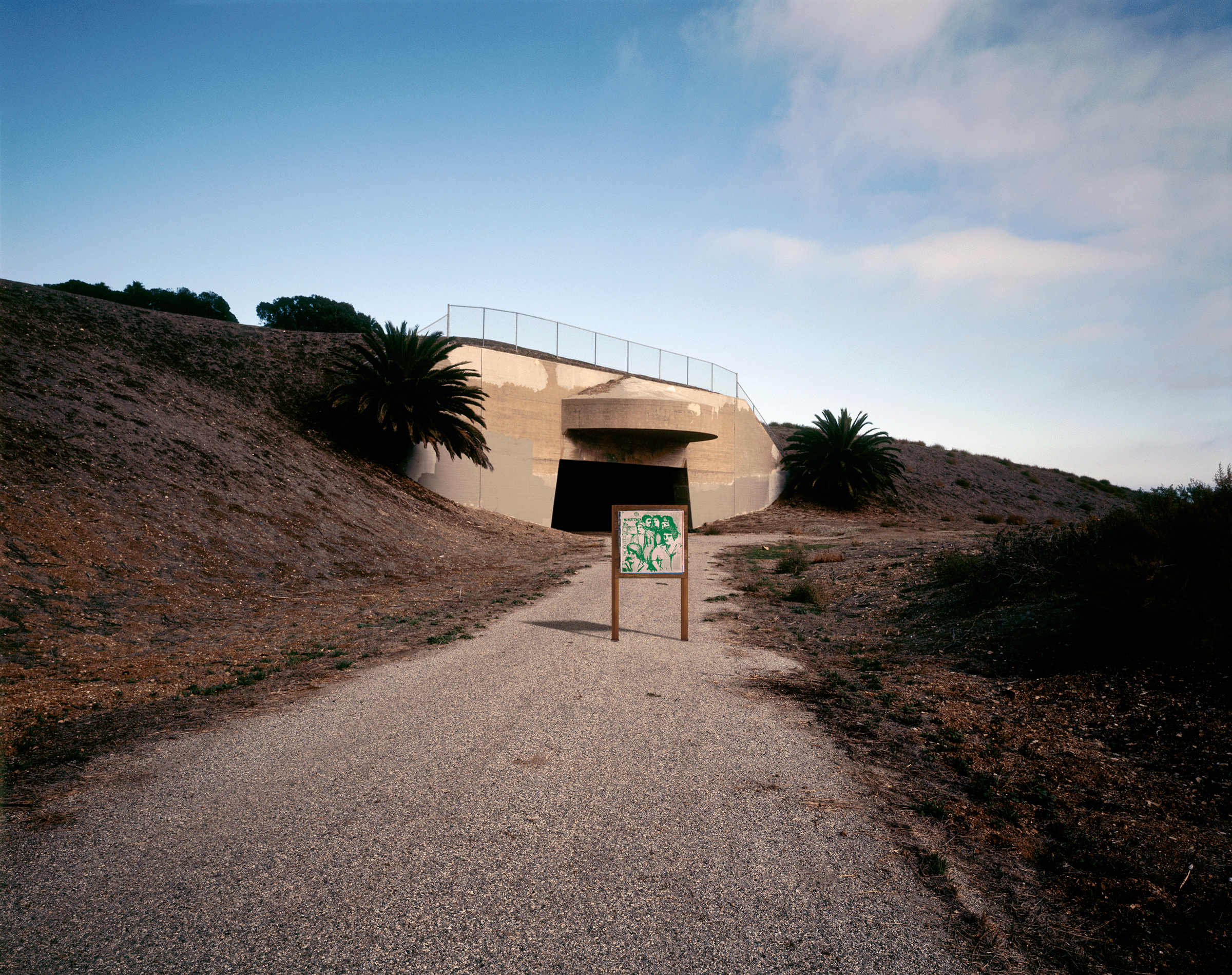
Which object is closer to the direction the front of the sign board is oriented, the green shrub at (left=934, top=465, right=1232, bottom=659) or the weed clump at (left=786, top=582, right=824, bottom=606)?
the green shrub

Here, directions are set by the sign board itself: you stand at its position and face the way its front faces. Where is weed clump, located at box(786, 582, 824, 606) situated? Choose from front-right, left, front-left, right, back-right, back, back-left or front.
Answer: back-left

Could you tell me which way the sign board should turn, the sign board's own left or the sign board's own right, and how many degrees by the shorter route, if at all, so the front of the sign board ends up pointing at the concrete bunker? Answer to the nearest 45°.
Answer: approximately 180°

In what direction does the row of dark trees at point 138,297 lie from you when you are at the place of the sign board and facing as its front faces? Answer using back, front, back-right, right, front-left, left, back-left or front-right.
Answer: back-right

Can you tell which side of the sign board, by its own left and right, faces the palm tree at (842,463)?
back

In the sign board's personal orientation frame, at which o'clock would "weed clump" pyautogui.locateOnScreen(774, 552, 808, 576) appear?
The weed clump is roughly at 7 o'clock from the sign board.

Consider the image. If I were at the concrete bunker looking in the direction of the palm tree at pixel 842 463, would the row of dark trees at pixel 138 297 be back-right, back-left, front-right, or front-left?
back-left

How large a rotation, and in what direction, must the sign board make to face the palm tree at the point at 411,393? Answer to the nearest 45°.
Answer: approximately 135° to its right

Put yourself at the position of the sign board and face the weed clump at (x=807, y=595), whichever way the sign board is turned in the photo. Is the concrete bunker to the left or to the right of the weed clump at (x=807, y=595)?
left

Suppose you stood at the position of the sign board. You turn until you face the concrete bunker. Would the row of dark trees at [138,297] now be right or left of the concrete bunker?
left

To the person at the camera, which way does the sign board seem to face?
facing the viewer

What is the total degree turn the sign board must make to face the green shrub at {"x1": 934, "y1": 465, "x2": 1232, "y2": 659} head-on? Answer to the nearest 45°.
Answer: approximately 45° to its left
